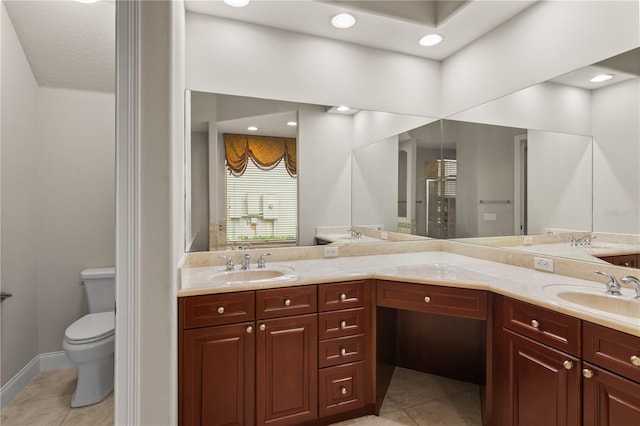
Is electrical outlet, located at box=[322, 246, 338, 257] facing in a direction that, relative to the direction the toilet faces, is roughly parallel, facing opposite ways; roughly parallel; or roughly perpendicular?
roughly parallel

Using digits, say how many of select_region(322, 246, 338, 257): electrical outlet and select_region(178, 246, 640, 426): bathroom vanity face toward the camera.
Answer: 2

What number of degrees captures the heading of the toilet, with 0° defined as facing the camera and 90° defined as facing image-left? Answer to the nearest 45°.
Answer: approximately 45°

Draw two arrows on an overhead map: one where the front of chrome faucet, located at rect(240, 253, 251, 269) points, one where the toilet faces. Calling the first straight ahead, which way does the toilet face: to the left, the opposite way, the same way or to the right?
the same way

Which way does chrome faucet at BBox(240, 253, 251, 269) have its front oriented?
toward the camera

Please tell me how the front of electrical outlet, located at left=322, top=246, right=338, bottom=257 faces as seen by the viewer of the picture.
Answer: facing the viewer

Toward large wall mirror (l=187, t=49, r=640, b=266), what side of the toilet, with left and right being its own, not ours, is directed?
left

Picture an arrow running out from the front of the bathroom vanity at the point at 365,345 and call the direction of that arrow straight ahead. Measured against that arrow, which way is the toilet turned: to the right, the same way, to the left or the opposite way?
the same way
